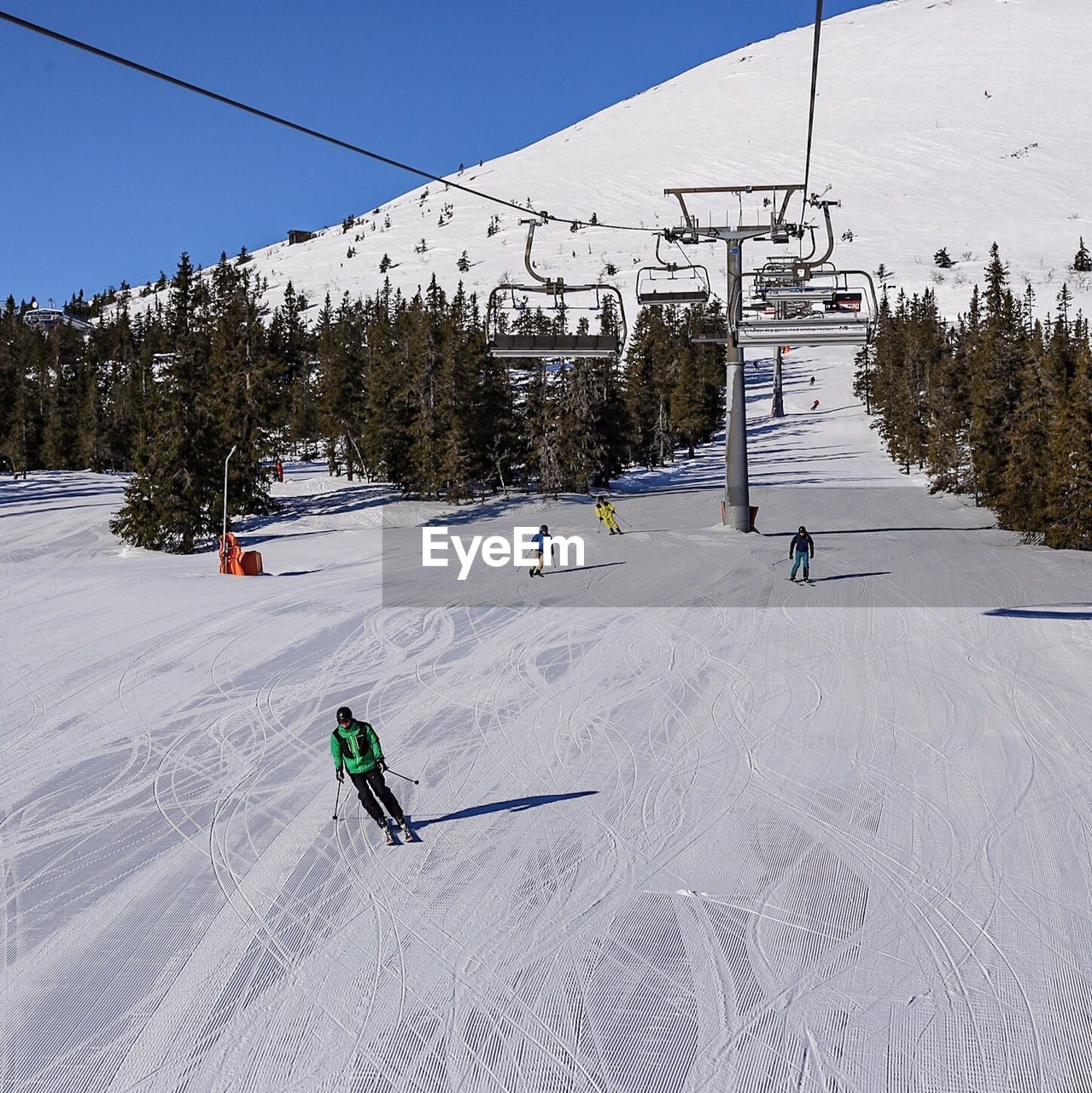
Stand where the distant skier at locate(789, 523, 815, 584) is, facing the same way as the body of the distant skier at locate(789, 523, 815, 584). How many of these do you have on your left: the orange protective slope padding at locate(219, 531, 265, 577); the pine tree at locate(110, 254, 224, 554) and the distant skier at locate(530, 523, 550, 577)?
0

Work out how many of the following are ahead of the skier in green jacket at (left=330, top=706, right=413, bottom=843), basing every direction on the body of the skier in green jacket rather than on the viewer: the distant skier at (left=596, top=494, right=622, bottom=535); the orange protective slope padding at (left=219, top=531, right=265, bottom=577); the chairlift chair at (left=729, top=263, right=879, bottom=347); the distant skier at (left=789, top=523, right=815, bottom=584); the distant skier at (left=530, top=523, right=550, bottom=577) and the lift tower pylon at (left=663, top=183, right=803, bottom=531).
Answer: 0

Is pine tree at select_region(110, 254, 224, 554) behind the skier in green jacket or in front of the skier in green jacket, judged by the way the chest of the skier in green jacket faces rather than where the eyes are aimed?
behind

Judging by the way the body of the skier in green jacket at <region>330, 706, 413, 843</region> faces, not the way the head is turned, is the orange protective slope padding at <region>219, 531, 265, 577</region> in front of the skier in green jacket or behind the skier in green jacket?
behind

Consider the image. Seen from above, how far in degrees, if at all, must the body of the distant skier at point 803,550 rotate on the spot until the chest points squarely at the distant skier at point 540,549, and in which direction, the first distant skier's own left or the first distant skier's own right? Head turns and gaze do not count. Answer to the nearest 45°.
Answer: approximately 90° to the first distant skier's own right

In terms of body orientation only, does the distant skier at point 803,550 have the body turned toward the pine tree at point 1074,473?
no

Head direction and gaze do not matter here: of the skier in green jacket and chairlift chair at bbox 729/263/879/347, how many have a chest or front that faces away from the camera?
1

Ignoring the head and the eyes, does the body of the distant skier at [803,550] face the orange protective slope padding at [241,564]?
no

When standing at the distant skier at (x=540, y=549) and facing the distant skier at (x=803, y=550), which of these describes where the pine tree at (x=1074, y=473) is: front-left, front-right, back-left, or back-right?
front-left

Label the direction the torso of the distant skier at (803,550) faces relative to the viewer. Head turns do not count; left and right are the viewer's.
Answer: facing the viewer

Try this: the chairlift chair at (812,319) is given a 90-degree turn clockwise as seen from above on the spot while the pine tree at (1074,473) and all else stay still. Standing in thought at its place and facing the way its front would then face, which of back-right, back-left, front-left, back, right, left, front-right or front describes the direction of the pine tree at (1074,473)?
front-left

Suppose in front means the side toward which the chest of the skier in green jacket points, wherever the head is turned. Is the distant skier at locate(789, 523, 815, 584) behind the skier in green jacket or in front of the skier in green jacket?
behind

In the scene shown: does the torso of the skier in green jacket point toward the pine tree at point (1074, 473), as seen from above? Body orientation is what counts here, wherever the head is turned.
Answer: no

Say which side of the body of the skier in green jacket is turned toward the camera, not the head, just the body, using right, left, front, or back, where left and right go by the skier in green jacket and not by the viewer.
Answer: front

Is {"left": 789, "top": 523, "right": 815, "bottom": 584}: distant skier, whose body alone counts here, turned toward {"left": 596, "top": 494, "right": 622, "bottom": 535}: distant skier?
no

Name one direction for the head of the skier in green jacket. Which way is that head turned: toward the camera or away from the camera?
toward the camera

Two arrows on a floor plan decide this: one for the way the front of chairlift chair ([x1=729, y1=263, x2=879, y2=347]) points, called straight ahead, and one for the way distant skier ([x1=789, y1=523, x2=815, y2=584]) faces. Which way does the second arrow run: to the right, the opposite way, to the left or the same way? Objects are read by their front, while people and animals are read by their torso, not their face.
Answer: the opposite way
